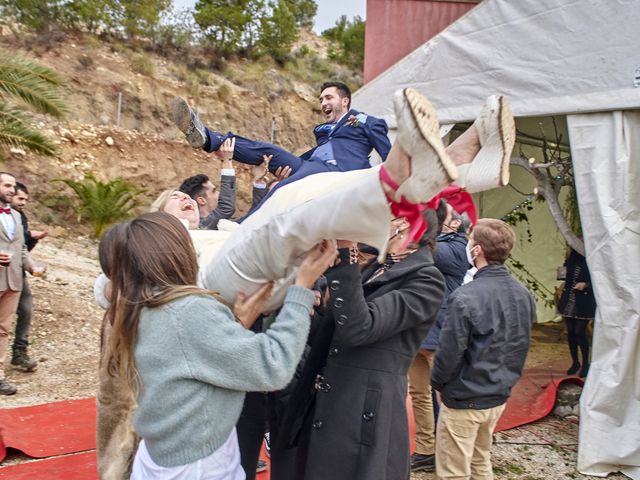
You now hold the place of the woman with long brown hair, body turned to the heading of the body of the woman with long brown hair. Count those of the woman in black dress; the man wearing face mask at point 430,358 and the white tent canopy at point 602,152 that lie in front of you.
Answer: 3

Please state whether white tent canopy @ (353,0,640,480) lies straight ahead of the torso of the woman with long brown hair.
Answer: yes

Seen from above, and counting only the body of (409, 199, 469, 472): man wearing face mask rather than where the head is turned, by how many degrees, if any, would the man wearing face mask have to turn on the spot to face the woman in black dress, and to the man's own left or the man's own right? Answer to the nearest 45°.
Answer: approximately 135° to the man's own right

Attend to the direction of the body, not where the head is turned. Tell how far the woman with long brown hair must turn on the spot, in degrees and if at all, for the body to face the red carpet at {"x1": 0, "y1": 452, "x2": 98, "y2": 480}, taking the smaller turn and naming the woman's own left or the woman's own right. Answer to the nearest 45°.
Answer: approximately 90° to the woman's own left

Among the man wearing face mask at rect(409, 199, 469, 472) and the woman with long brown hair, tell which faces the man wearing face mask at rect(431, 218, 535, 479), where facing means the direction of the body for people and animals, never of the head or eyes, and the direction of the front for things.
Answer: the woman with long brown hair

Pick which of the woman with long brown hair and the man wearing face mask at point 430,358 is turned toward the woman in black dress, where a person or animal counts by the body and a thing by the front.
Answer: the woman with long brown hair

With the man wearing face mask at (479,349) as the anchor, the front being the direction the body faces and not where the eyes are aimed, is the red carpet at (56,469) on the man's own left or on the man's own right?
on the man's own left

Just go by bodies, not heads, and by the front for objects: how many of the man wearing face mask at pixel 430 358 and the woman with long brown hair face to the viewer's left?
1

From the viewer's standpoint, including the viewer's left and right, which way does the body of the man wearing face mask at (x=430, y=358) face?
facing to the left of the viewer

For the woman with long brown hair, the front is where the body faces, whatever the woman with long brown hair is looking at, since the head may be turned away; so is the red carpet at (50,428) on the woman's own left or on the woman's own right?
on the woman's own left

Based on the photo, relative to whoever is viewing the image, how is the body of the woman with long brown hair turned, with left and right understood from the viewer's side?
facing away from the viewer and to the right of the viewer
